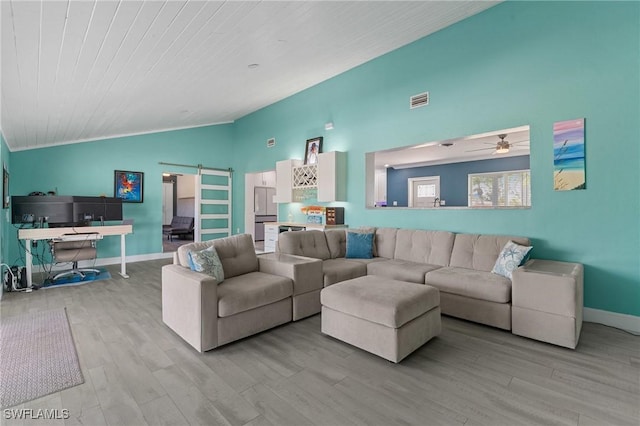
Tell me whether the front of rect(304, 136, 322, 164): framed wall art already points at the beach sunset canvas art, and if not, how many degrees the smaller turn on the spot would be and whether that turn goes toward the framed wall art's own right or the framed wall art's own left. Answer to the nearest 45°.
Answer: approximately 90° to the framed wall art's own left

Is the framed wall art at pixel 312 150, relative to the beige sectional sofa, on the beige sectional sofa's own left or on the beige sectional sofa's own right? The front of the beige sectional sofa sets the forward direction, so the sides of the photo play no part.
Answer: on the beige sectional sofa's own right

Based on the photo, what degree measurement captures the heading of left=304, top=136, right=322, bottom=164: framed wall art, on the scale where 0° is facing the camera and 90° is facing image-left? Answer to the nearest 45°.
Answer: approximately 45°

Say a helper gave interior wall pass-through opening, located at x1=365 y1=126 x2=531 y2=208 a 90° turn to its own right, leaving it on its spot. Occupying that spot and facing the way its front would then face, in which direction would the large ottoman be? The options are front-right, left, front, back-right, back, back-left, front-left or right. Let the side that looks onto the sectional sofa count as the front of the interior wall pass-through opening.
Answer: back-left

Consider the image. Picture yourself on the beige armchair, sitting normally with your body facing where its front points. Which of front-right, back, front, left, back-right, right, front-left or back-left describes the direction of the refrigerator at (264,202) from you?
back-left

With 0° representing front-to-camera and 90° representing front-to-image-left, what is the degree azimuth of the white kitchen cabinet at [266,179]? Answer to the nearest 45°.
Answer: approximately 45°
